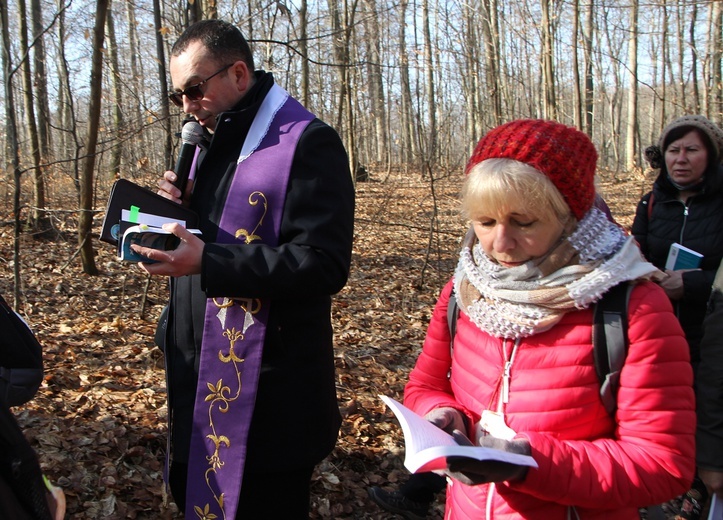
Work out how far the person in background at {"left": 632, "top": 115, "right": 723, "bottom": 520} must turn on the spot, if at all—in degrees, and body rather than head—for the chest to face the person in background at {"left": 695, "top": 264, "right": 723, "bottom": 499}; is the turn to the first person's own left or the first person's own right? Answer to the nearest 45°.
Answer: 0° — they already face them

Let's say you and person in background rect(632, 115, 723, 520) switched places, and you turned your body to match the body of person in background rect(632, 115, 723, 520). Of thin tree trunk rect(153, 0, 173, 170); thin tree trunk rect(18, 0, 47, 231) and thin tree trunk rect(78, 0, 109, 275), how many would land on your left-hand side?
0

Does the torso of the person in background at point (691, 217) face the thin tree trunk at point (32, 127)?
no

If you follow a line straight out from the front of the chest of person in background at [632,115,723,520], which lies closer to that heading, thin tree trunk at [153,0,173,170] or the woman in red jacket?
the woman in red jacket

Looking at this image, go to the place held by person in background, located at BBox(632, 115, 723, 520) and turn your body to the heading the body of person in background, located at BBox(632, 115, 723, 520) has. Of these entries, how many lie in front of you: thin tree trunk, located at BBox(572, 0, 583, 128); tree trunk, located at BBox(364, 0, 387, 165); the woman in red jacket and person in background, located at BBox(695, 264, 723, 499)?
2

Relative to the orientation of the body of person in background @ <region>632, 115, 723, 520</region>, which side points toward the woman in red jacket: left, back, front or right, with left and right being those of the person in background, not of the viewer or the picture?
front

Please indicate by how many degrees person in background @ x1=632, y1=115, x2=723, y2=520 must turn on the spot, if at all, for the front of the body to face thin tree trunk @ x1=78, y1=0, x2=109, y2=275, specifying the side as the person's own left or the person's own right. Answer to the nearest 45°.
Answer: approximately 90° to the person's own right

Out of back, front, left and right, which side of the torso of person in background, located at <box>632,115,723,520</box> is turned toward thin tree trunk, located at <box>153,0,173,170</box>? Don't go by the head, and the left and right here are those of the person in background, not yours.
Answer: right

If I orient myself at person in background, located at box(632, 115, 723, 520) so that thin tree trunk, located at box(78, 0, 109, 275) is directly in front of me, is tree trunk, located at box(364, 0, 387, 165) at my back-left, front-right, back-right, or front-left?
front-right

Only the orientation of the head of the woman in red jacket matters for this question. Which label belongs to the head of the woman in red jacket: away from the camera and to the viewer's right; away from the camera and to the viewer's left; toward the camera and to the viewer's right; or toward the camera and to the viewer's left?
toward the camera and to the viewer's left

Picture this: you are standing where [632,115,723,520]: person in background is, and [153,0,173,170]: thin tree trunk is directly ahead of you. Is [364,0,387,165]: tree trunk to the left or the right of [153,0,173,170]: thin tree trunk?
right

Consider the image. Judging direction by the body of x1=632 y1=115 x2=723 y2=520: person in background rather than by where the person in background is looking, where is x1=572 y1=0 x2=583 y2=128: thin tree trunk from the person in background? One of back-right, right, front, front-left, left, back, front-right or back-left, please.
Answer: back

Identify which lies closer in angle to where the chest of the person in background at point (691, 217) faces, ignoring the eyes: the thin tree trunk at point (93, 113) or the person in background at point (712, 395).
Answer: the person in background

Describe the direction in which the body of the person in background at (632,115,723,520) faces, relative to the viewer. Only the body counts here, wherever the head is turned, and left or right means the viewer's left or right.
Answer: facing the viewer

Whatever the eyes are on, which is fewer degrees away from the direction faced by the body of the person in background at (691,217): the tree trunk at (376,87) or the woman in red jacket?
the woman in red jacket

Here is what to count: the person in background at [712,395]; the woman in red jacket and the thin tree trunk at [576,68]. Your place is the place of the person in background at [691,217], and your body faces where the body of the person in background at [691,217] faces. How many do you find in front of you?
2

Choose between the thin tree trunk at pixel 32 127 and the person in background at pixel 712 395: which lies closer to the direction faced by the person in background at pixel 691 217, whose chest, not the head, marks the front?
the person in background

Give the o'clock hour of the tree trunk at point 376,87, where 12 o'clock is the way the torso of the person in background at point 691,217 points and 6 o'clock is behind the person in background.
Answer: The tree trunk is roughly at 5 o'clock from the person in background.
